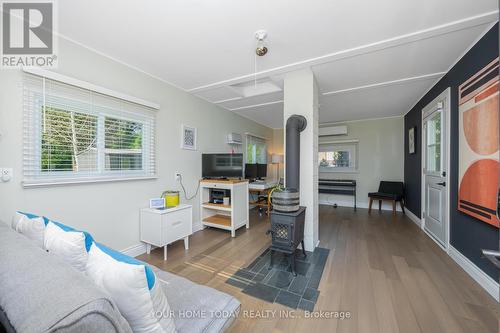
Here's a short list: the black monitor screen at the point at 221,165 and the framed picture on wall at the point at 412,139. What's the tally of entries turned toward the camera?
1

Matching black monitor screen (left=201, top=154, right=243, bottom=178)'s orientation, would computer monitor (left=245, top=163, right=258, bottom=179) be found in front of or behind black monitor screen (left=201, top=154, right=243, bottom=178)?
behind

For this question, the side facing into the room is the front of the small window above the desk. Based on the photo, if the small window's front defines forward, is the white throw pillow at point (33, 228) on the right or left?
on its right

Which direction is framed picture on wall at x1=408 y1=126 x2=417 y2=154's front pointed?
to the viewer's left

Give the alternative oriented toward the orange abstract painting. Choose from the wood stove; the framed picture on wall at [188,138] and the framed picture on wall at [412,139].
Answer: the framed picture on wall at [188,138]

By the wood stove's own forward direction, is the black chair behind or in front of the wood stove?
behind
